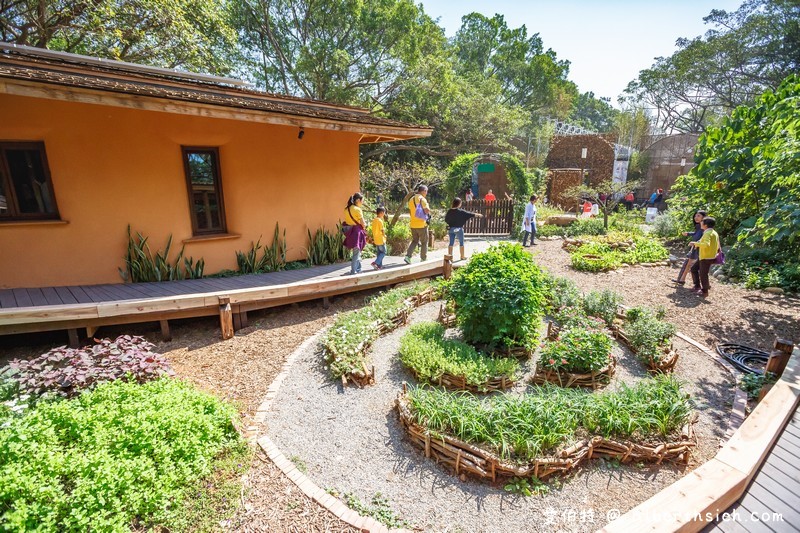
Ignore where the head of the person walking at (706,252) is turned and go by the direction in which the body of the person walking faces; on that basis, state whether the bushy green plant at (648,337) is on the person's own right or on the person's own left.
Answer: on the person's own left

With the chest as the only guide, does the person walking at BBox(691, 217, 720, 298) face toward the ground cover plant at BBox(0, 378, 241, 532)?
no

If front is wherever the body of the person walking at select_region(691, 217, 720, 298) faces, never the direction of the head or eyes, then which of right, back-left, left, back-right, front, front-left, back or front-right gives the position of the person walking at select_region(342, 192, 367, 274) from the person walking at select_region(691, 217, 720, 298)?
front-left

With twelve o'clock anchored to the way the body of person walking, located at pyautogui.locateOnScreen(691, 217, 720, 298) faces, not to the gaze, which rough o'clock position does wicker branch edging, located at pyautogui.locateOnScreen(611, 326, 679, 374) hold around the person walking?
The wicker branch edging is roughly at 9 o'clock from the person walking.

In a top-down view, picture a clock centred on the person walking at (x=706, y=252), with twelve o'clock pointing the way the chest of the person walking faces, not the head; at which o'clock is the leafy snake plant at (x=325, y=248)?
The leafy snake plant is roughly at 11 o'clock from the person walking.

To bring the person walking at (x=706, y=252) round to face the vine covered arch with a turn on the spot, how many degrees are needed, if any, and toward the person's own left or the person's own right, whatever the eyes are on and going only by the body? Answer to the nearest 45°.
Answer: approximately 45° to the person's own right

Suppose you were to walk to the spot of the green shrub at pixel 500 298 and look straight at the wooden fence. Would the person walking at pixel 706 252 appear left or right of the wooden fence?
right

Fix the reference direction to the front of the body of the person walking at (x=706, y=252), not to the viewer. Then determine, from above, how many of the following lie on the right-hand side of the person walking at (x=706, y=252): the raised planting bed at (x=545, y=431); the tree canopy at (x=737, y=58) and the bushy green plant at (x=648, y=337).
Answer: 1

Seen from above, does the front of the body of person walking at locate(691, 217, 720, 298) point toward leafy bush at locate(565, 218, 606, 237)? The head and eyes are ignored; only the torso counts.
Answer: no

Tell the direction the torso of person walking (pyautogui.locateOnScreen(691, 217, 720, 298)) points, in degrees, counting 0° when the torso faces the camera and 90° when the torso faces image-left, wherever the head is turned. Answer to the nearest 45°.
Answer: approximately 90°

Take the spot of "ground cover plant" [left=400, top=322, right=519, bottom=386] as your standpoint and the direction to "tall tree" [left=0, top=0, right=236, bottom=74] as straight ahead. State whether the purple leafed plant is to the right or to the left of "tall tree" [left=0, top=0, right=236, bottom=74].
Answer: left

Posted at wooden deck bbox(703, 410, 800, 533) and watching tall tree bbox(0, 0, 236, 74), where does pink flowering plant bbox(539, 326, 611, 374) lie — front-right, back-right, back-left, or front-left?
front-right

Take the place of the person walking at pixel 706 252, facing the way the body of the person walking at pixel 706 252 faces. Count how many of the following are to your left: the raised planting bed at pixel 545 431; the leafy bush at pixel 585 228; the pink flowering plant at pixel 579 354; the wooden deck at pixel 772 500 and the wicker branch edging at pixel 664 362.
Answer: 4

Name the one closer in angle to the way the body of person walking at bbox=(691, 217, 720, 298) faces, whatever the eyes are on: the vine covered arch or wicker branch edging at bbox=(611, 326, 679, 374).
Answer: the vine covered arch
